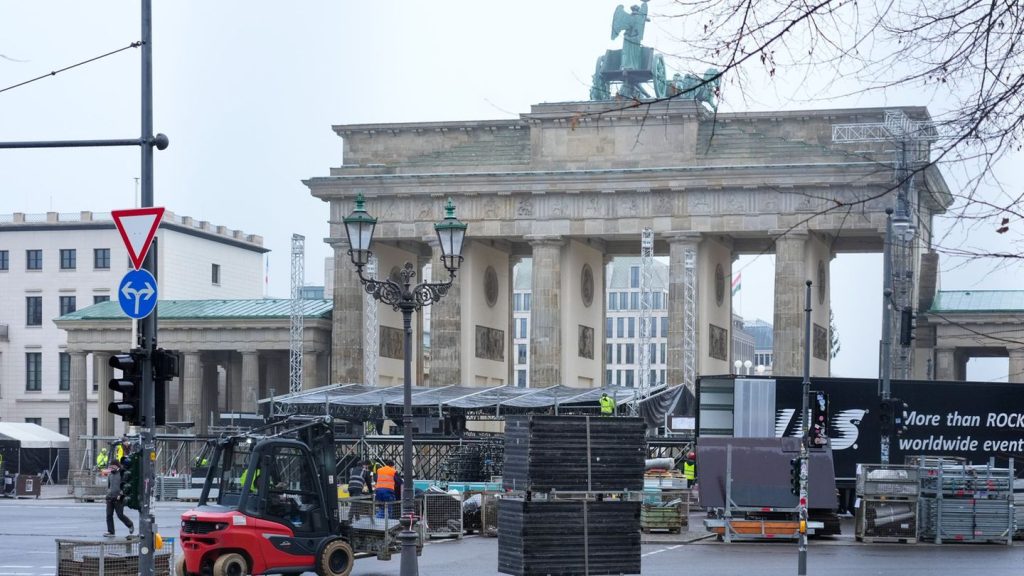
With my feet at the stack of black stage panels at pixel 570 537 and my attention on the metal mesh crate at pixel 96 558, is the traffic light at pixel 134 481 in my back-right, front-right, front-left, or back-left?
front-left

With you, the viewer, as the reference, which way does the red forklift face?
facing away from the viewer and to the right of the viewer

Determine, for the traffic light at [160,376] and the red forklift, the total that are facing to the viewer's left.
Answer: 0

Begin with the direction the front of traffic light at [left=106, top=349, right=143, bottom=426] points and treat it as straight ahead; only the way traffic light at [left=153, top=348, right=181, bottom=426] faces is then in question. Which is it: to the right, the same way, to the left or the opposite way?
the opposite way

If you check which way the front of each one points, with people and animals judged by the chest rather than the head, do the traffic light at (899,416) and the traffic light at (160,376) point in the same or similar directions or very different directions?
same or similar directions

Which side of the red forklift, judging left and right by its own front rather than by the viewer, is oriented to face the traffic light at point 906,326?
front

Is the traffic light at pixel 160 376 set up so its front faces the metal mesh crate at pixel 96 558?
no
